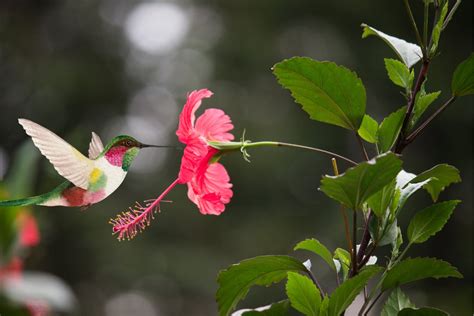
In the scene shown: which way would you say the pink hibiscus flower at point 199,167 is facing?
to the viewer's left

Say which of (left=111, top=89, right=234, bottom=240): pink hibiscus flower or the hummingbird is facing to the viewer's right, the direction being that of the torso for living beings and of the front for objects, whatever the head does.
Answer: the hummingbird

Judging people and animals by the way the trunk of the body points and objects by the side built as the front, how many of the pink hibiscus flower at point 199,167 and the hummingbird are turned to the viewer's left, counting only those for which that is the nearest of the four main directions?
1

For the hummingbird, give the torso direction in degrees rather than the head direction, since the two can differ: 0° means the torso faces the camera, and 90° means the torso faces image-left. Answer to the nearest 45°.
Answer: approximately 270°

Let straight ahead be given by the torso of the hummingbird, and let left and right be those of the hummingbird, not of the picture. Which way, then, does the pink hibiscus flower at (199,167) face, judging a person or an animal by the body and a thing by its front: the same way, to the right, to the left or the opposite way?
the opposite way
